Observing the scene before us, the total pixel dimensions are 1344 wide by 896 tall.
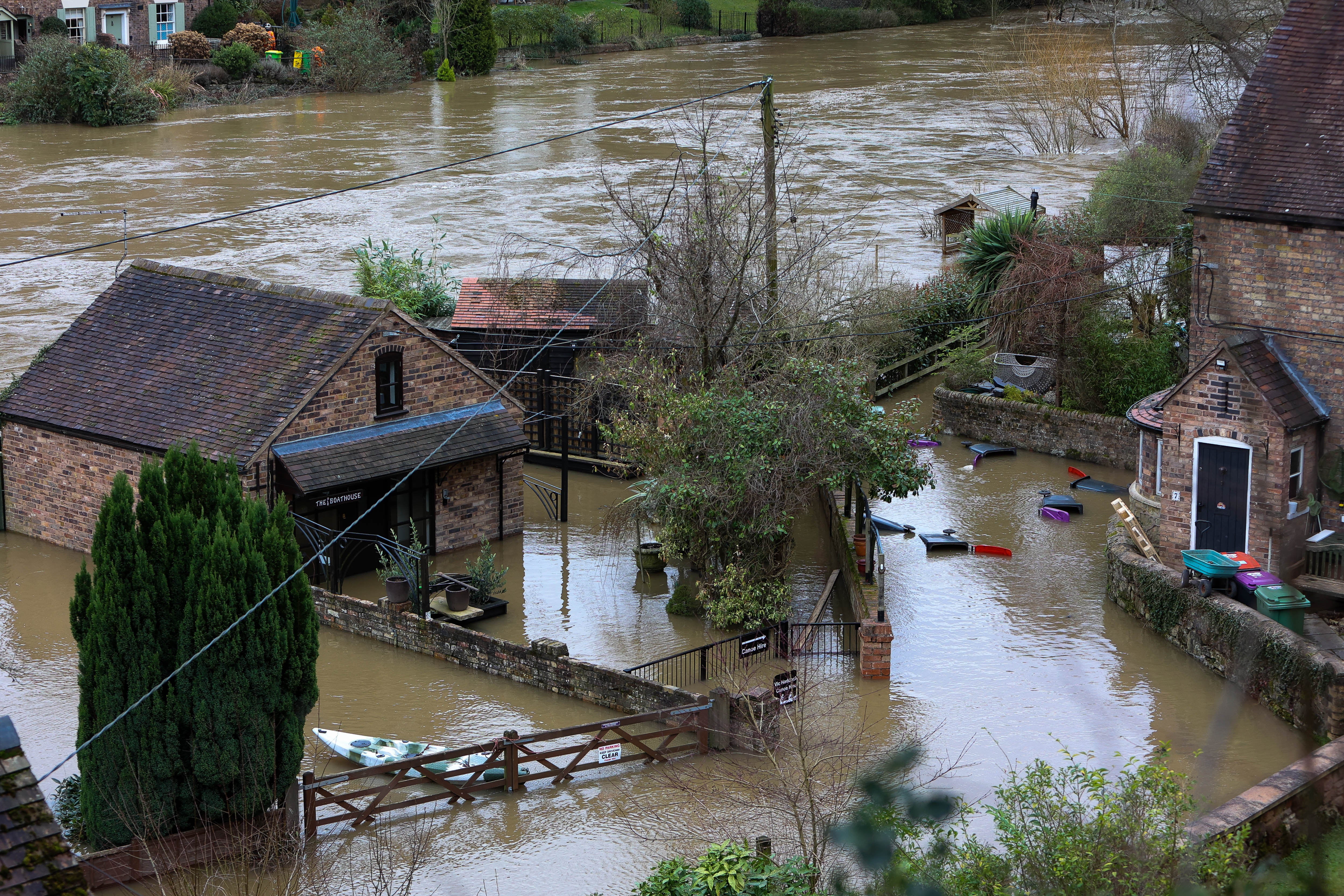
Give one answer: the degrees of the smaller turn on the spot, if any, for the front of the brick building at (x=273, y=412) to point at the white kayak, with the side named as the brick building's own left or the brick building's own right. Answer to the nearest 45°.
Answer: approximately 45° to the brick building's own right

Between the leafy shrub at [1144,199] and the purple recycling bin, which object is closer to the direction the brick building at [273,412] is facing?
the purple recycling bin

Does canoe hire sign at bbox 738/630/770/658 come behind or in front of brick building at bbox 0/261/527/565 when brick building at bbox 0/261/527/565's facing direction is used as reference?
in front

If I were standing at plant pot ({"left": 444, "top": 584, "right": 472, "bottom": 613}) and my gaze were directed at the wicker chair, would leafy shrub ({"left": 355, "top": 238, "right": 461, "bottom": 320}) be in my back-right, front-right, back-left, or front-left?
front-left

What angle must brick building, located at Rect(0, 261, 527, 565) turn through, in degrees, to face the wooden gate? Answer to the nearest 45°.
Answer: approximately 45° to its right

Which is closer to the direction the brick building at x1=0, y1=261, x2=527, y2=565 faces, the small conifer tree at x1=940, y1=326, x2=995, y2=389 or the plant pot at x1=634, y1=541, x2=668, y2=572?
the plant pot

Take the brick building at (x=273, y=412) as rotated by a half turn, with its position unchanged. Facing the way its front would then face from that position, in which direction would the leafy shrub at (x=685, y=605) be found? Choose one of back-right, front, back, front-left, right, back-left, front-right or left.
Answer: back

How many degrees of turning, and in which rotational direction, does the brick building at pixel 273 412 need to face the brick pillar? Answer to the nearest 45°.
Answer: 0° — it already faces it

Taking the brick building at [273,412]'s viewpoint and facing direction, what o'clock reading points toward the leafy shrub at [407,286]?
The leafy shrub is roughly at 8 o'clock from the brick building.

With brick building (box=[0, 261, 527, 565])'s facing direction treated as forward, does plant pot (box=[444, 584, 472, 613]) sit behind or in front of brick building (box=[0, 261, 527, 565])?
in front

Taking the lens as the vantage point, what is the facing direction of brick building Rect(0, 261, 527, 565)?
facing the viewer and to the right of the viewer

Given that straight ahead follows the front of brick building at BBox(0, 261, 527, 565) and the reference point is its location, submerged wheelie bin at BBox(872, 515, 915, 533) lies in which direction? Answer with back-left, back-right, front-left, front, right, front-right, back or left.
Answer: front-left

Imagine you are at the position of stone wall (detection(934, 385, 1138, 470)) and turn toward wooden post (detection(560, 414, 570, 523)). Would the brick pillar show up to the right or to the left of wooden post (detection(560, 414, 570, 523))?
left

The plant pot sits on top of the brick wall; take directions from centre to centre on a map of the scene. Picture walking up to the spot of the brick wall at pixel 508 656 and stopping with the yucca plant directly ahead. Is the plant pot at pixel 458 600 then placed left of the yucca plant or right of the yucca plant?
left

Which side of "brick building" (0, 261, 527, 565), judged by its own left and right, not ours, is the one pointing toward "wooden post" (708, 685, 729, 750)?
front
